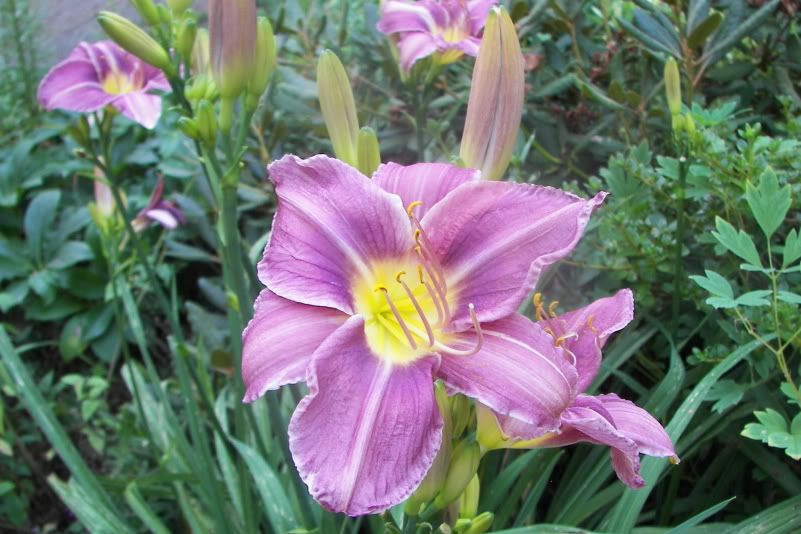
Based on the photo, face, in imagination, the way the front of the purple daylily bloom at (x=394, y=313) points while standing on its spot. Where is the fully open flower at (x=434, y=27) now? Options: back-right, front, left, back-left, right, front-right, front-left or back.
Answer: back

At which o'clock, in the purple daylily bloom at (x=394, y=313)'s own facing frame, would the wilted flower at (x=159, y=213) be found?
The wilted flower is roughly at 5 o'clock from the purple daylily bloom.

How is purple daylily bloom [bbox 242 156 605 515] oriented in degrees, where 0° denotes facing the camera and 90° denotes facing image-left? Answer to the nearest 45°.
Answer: approximately 0°
